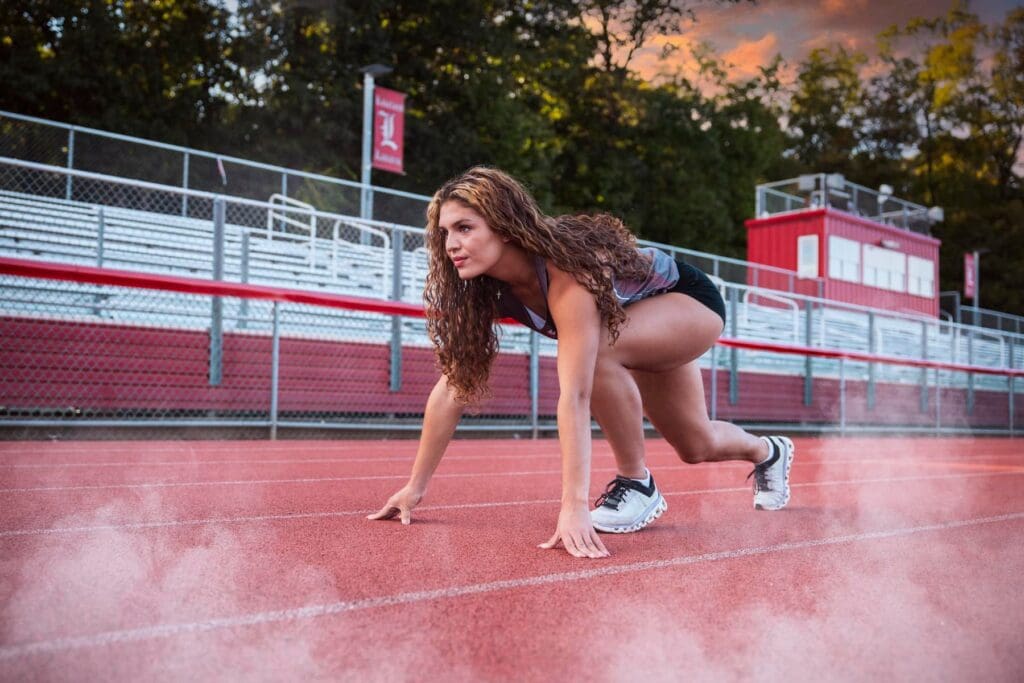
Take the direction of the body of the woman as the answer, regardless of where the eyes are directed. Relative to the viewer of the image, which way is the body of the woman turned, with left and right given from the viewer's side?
facing the viewer and to the left of the viewer

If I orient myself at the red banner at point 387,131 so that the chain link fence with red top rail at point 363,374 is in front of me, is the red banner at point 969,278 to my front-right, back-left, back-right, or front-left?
back-left

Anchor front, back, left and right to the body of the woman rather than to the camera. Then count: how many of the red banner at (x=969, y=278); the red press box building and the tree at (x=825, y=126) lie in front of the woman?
0

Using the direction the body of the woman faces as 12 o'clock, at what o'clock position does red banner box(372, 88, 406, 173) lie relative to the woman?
The red banner is roughly at 4 o'clock from the woman.

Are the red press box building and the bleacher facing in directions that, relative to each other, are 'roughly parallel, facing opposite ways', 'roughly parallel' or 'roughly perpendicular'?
roughly parallel

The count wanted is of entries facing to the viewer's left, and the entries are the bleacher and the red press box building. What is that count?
0

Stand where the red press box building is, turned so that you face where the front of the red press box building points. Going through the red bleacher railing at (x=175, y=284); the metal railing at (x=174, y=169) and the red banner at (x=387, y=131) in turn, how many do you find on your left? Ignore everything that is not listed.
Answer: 0

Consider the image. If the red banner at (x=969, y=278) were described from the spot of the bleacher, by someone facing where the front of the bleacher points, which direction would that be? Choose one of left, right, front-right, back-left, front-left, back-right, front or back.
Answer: left

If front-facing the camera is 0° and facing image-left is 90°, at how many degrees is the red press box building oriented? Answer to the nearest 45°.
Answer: approximately 315°

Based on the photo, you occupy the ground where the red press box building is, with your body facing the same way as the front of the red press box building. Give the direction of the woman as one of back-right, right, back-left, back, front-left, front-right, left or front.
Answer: front-right

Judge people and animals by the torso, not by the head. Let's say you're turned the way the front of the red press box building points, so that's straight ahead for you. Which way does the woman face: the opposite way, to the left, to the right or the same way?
to the right

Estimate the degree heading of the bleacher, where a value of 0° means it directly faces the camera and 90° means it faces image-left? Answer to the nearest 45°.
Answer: approximately 315°

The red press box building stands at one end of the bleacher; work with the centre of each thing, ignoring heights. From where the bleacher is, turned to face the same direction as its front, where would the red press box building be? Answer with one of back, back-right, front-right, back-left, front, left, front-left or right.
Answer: left

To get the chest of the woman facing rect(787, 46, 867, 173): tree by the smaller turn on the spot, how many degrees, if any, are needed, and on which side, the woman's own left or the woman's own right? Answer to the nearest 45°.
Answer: approximately 135° to the woman's own right

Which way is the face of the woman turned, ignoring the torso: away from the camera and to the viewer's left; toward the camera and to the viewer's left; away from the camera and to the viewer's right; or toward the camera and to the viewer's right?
toward the camera and to the viewer's left
